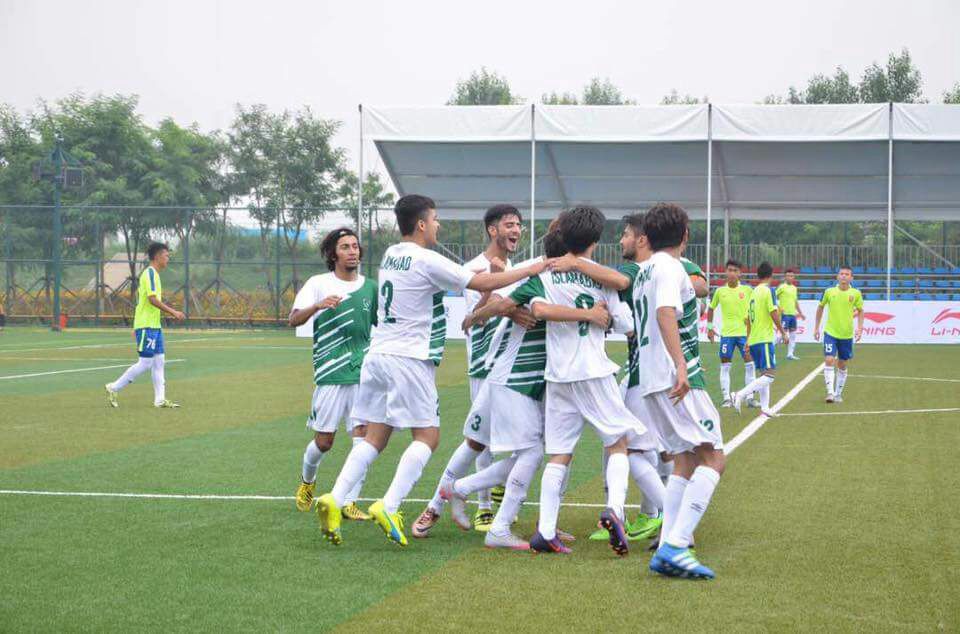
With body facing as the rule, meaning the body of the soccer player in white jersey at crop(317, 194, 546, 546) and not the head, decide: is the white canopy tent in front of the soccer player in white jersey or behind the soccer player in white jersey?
in front

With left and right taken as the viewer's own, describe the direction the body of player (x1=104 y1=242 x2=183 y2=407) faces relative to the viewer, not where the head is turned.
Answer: facing to the right of the viewer

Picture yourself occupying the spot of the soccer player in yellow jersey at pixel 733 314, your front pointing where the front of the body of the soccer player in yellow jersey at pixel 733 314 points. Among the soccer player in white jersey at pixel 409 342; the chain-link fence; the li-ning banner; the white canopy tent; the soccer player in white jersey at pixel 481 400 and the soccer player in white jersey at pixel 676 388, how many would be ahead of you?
3

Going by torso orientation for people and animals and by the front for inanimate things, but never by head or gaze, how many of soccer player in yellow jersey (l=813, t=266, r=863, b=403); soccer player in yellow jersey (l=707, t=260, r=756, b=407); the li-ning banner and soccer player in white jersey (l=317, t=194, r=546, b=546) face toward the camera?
3
